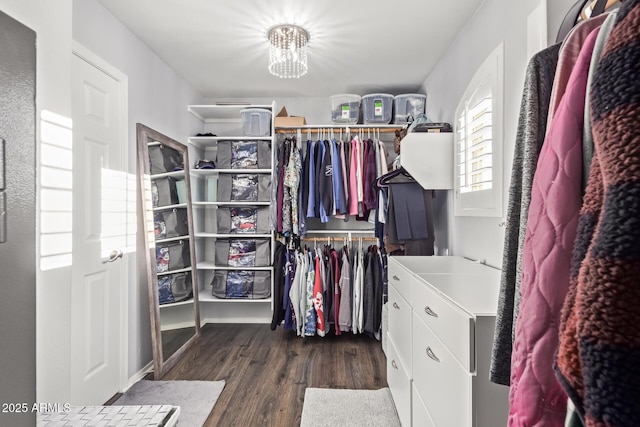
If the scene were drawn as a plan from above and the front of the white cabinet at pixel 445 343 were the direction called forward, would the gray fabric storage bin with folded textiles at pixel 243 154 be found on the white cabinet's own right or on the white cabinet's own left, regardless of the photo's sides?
on the white cabinet's own right

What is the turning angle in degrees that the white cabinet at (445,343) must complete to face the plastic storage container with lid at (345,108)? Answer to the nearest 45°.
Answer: approximately 90° to its right

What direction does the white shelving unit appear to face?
toward the camera

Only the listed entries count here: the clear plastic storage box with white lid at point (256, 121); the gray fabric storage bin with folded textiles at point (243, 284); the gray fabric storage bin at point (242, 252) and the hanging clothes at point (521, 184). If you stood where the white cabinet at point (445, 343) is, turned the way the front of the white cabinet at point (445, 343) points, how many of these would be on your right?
3

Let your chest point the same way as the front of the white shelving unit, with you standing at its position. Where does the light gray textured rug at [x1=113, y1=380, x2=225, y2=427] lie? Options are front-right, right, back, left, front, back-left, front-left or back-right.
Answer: front

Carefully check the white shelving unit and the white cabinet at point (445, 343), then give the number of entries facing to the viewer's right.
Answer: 0

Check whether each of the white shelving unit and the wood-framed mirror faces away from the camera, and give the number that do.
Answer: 0

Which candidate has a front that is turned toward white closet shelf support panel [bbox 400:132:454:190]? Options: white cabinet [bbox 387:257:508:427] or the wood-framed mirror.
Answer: the wood-framed mirror

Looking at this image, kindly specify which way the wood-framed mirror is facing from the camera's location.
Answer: facing the viewer and to the right of the viewer
